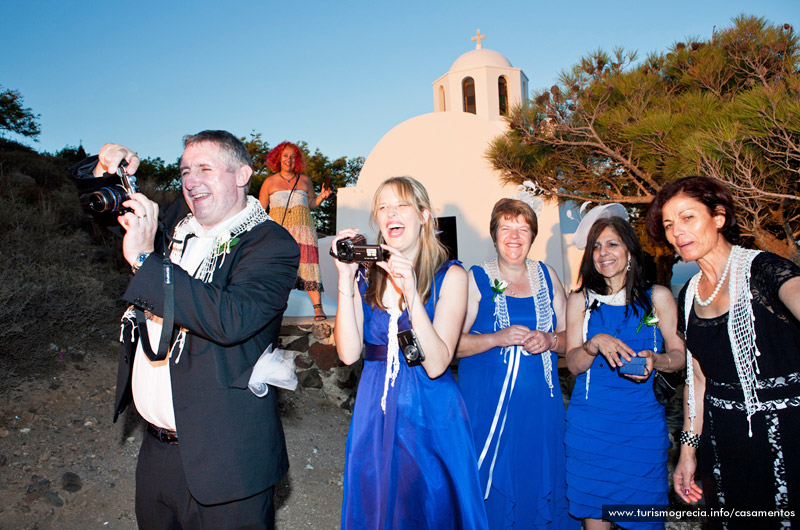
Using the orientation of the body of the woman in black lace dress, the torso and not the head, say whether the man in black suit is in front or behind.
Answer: in front

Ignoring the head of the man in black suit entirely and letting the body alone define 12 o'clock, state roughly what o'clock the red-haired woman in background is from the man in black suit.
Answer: The red-haired woman in background is roughly at 5 o'clock from the man in black suit.

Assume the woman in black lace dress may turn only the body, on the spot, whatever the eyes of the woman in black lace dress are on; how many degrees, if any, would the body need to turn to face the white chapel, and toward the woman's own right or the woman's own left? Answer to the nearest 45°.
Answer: approximately 90° to the woman's own right

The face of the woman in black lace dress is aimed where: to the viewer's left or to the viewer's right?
to the viewer's left

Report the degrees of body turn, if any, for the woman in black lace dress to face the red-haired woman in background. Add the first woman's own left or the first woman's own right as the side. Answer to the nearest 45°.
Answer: approximately 90° to the first woman's own right

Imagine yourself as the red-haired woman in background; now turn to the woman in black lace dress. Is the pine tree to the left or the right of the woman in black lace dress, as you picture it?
left

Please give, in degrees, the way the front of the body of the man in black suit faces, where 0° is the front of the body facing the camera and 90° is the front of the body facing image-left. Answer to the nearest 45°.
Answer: approximately 45°

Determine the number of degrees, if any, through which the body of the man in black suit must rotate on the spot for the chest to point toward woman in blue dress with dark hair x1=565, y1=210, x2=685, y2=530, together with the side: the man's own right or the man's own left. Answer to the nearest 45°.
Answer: approximately 135° to the man's own left

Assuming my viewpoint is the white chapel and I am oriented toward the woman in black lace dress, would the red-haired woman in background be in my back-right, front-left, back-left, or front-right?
front-right

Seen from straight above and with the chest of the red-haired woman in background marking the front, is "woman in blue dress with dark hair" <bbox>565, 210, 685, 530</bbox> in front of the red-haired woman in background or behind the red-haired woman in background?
in front

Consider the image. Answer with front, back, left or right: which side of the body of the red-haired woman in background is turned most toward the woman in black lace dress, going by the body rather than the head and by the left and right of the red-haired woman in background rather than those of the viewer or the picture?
front

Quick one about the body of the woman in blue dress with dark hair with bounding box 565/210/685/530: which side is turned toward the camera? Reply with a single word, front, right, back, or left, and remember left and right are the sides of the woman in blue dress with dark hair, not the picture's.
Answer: front

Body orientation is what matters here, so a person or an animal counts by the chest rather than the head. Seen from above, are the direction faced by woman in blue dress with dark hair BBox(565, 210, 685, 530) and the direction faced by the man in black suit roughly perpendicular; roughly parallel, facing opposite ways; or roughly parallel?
roughly parallel

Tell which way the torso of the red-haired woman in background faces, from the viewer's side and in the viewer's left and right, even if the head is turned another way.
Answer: facing the viewer

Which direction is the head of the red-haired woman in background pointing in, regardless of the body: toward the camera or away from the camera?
toward the camera

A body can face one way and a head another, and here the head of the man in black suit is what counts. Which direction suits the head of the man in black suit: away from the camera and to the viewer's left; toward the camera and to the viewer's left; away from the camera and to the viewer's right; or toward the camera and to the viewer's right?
toward the camera and to the viewer's left
